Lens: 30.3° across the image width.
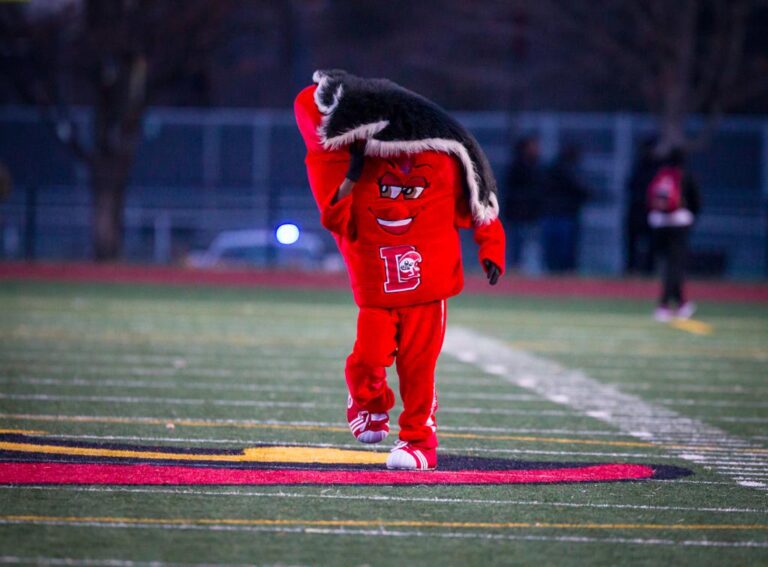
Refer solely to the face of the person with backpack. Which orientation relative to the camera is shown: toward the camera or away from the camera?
away from the camera

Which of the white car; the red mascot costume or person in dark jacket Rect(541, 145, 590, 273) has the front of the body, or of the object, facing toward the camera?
the red mascot costume

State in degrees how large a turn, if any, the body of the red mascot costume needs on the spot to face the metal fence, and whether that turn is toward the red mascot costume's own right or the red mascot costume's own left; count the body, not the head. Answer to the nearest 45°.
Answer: approximately 180°

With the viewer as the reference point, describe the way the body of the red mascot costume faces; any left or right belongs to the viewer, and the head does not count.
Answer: facing the viewer

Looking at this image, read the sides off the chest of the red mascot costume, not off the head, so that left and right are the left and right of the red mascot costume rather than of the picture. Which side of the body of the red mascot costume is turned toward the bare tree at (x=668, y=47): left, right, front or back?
back
